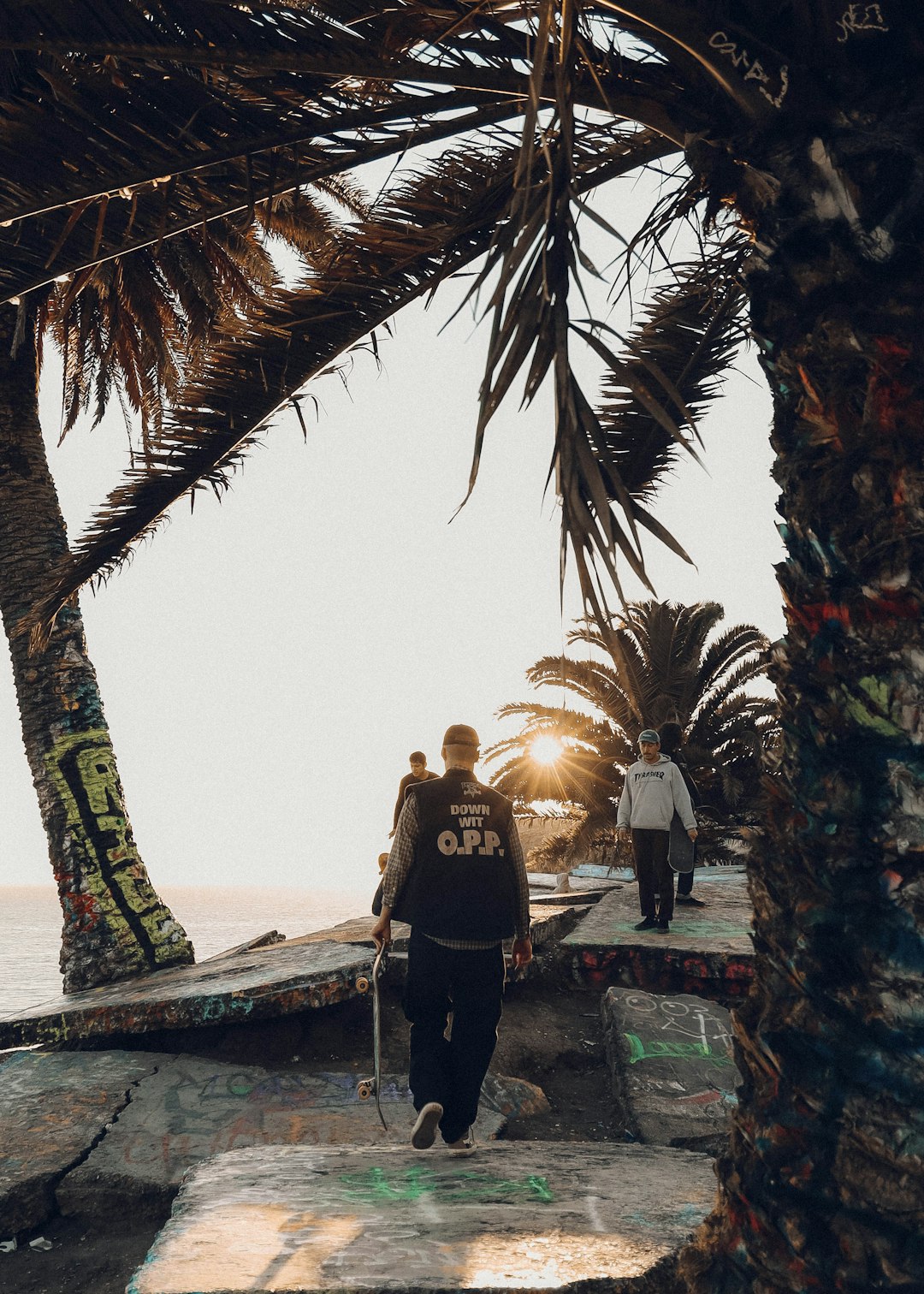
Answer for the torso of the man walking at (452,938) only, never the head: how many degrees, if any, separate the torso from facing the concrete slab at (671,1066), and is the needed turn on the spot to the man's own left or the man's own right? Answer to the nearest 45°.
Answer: approximately 45° to the man's own right

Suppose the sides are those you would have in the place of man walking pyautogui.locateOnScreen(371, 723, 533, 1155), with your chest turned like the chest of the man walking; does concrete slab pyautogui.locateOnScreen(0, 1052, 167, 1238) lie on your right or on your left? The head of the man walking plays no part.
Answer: on your left

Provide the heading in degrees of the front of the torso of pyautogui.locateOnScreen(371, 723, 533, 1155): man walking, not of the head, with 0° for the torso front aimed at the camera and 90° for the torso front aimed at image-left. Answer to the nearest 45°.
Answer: approximately 180°

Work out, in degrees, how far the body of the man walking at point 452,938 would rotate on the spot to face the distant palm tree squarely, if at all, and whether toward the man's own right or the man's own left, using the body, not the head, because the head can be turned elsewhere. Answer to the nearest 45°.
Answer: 0° — they already face it

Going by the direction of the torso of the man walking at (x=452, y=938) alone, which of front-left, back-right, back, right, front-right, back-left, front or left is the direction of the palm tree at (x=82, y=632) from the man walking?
front-left
